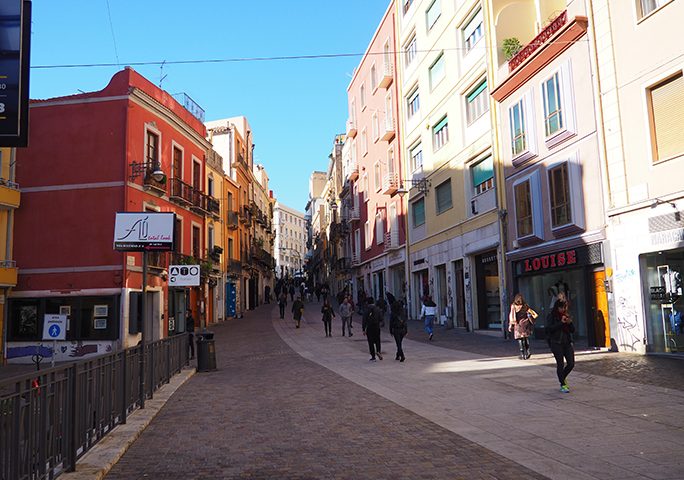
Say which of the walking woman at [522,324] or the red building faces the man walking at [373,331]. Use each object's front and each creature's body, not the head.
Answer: the red building

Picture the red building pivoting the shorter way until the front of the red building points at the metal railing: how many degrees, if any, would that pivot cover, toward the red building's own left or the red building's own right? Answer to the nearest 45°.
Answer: approximately 45° to the red building's own right

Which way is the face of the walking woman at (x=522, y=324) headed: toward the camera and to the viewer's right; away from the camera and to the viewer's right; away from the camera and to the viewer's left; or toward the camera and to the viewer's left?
toward the camera and to the viewer's left

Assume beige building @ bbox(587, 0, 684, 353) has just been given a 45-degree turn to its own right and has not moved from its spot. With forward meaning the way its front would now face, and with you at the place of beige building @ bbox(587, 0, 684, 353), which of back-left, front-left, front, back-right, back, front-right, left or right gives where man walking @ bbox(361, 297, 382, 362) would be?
front

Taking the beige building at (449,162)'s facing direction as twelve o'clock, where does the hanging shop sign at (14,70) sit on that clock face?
The hanging shop sign is roughly at 11 o'clock from the beige building.

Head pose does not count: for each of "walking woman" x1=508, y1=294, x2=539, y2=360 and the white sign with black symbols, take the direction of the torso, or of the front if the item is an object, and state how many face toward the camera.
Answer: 2

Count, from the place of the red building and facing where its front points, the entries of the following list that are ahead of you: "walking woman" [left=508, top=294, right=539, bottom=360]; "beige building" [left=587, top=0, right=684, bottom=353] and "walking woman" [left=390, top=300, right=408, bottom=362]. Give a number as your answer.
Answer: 3

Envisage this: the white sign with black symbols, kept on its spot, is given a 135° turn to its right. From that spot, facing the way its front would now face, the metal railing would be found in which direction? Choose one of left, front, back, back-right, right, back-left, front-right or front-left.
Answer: back-left

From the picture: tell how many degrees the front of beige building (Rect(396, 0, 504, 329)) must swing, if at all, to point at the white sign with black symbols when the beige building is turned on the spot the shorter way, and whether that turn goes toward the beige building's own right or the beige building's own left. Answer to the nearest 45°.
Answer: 0° — it already faces it

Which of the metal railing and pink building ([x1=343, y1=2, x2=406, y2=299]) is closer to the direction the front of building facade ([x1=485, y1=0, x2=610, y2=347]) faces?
the metal railing

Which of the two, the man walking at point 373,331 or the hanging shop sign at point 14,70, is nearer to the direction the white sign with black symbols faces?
the hanging shop sign

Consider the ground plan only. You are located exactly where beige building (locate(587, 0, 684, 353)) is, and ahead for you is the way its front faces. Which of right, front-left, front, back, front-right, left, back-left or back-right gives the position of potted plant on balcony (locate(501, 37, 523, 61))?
right

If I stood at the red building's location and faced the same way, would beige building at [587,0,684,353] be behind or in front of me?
in front

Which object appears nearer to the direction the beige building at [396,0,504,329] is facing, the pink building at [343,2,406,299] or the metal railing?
the metal railing

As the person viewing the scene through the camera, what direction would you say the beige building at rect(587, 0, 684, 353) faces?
facing the viewer and to the left of the viewer

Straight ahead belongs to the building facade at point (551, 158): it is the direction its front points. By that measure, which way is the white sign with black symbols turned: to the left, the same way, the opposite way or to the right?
to the left
